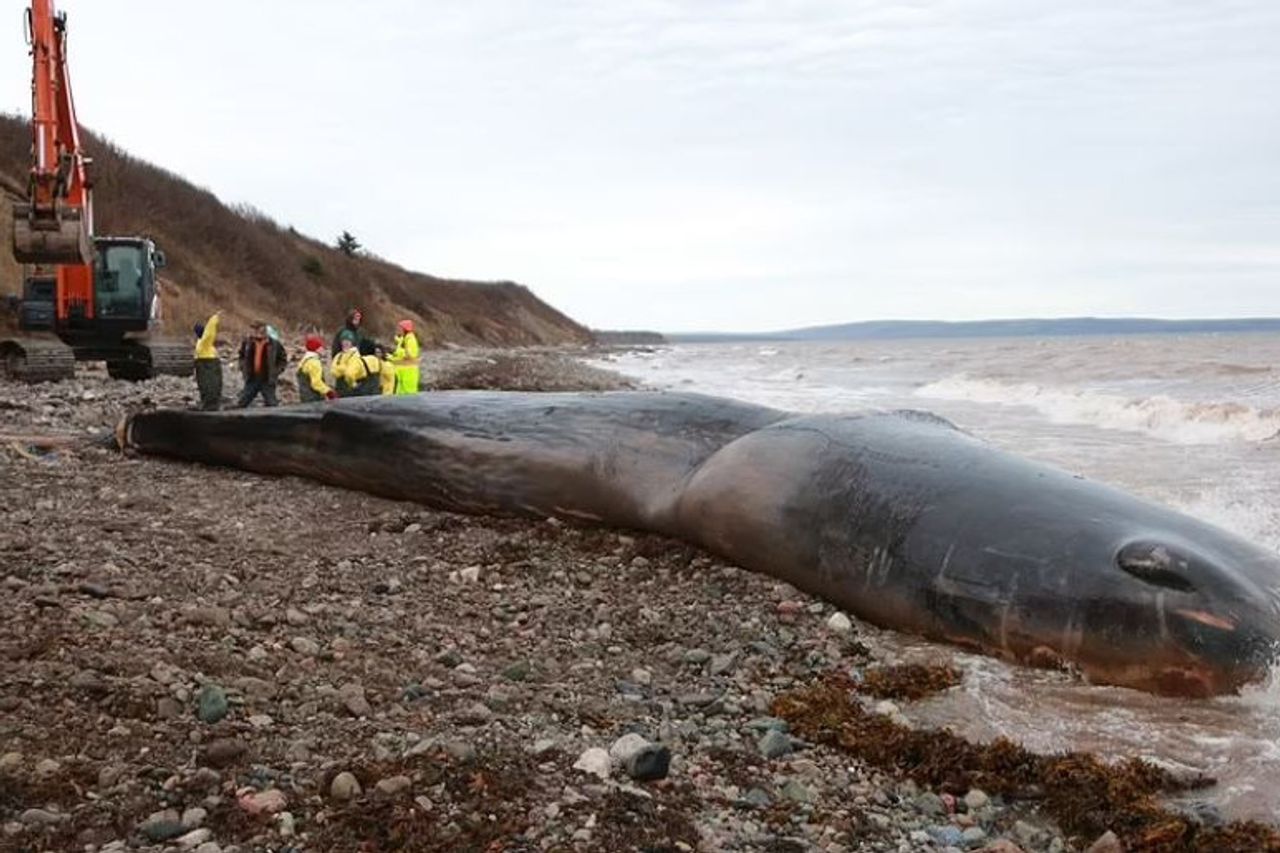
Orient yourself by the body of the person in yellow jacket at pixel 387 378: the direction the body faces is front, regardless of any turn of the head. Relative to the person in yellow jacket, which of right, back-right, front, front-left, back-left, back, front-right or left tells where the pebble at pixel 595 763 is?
left

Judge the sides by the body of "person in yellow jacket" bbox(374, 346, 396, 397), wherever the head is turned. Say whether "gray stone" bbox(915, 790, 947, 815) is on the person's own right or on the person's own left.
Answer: on the person's own left

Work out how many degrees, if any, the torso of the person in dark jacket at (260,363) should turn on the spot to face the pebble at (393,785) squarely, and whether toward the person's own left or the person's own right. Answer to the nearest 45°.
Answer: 0° — they already face it

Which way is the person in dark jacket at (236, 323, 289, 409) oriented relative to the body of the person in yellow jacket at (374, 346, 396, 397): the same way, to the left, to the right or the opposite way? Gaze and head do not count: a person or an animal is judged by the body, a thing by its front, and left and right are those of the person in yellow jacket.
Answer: to the left

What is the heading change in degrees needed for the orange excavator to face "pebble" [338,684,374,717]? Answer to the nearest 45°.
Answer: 0° — it already faces it

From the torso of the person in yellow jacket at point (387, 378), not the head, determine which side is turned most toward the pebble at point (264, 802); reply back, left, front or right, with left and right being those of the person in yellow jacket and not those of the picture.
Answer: left

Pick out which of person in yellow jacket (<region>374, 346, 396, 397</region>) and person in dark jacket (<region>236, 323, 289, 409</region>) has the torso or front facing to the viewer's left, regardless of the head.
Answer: the person in yellow jacket

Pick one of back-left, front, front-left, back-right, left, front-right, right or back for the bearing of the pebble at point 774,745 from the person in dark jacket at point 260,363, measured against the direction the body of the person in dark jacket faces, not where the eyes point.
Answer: front

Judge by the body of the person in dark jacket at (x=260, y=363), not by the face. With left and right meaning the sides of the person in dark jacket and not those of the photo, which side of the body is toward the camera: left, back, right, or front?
front

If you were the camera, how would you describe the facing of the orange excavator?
facing the viewer

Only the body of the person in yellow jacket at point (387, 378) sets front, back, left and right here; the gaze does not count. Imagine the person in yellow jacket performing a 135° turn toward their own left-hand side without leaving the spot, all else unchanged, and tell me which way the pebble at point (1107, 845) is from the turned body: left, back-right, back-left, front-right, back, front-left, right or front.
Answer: front-right

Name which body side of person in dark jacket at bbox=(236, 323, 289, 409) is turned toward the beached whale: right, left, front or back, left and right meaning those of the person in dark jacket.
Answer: front

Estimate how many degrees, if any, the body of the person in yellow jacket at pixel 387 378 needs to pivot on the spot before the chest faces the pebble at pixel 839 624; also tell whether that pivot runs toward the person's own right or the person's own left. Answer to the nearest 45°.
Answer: approximately 90° to the person's own left

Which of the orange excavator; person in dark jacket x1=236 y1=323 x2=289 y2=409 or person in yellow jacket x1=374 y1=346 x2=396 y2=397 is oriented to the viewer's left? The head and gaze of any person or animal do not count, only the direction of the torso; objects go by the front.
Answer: the person in yellow jacket

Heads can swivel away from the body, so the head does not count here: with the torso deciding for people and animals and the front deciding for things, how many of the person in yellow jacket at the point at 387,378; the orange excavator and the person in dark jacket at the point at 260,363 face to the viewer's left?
1

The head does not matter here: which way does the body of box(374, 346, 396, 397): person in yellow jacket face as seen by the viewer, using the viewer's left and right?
facing to the left of the viewer

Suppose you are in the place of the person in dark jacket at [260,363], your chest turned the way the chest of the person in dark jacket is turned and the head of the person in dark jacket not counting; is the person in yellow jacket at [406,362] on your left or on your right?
on your left
